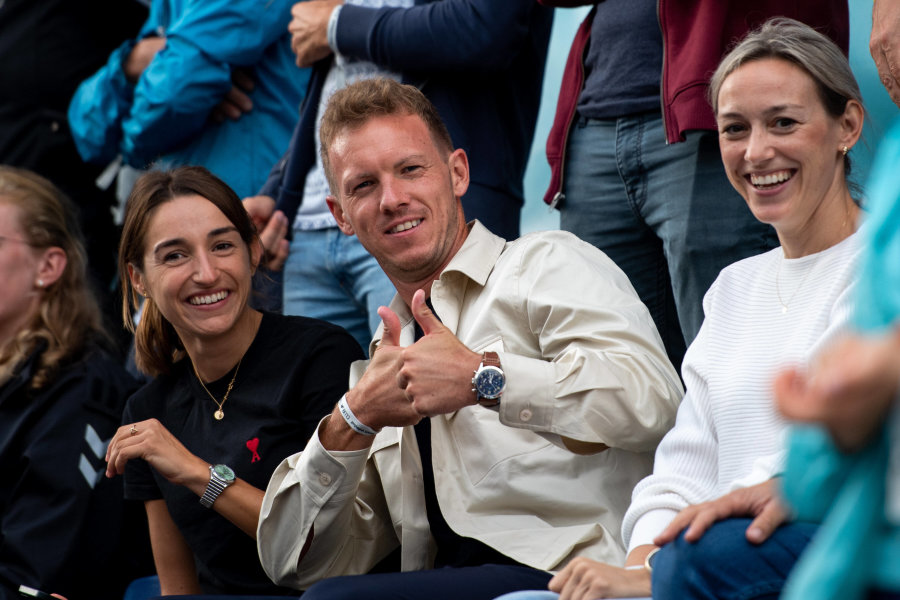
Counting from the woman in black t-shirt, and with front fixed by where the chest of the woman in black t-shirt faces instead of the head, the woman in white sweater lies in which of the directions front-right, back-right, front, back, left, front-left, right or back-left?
front-left

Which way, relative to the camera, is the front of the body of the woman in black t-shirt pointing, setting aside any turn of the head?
toward the camera

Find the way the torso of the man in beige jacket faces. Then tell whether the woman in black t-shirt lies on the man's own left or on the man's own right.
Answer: on the man's own right

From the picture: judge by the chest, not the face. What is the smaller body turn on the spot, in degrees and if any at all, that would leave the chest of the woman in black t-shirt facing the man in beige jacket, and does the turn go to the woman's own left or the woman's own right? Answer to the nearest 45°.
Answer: approximately 45° to the woman's own left

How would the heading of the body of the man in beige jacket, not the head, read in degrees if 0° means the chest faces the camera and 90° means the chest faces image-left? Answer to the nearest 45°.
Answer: approximately 45°

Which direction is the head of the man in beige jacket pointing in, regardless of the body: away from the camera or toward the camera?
toward the camera
